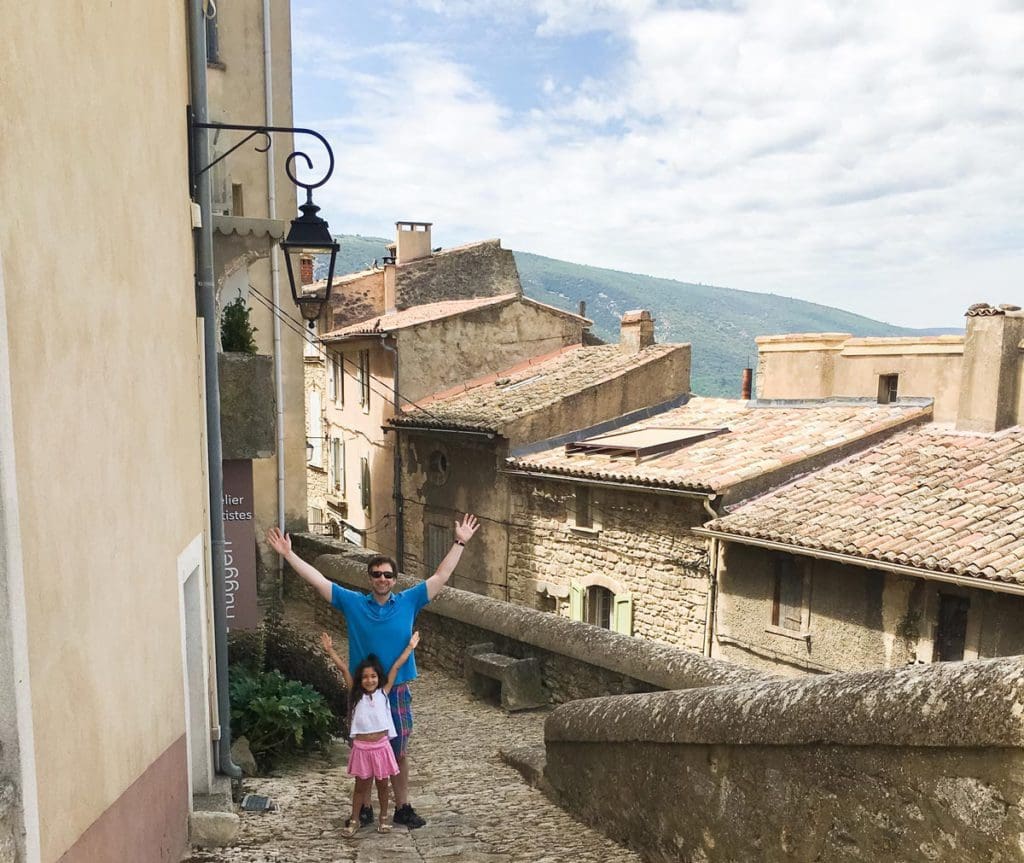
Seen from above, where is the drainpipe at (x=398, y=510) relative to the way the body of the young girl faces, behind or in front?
behind

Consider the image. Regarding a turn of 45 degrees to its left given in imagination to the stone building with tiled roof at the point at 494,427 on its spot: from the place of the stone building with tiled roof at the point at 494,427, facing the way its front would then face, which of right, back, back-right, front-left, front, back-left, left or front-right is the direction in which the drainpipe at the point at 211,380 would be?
front

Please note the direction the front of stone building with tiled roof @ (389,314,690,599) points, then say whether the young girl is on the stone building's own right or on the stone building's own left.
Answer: on the stone building's own left

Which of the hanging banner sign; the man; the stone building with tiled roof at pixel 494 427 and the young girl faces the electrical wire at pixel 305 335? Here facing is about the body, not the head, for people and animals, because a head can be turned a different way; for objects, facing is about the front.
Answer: the stone building with tiled roof

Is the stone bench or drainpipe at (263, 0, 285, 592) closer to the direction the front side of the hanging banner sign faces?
the stone bench

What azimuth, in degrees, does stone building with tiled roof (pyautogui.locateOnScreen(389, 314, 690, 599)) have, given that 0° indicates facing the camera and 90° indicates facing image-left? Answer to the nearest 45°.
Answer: approximately 45°

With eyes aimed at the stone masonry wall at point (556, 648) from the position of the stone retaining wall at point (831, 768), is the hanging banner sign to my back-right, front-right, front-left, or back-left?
front-left

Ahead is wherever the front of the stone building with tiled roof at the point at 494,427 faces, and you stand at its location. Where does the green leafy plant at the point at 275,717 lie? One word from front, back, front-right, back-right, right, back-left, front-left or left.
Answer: front-left

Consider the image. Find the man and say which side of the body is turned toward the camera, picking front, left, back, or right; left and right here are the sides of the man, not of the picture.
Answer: front

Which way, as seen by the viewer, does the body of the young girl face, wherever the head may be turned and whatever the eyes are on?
toward the camera

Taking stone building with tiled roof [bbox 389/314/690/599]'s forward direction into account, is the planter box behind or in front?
in front

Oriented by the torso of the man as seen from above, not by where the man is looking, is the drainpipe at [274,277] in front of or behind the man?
behind

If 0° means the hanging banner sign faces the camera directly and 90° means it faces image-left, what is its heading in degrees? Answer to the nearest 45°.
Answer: approximately 0°
